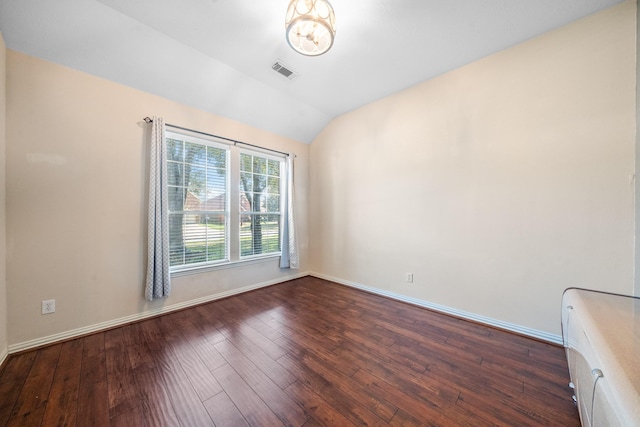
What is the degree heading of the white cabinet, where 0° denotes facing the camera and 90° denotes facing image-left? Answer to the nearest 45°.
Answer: approximately 90°

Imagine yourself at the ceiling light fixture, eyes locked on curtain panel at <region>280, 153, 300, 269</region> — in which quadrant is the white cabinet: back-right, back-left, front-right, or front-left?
back-right
